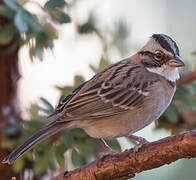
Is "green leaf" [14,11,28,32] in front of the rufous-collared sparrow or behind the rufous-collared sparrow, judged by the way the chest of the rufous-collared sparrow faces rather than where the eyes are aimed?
behind

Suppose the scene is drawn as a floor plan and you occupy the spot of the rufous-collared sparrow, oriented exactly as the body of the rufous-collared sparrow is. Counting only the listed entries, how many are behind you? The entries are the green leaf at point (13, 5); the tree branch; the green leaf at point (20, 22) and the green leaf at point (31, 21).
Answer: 3

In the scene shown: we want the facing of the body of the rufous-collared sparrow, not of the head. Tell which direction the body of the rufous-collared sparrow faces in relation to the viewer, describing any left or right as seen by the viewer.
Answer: facing to the right of the viewer

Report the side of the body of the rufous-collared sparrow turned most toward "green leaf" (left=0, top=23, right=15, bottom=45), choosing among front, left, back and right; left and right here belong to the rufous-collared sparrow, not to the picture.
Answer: back

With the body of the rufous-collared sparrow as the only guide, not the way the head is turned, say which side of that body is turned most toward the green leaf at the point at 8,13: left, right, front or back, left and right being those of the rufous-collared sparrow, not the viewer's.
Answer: back

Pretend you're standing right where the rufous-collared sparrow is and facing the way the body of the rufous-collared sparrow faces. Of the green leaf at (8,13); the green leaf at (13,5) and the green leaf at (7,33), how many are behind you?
3

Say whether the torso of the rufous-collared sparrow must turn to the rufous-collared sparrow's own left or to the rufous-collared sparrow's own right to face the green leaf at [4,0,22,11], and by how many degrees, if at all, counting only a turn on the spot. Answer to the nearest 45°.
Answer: approximately 180°
